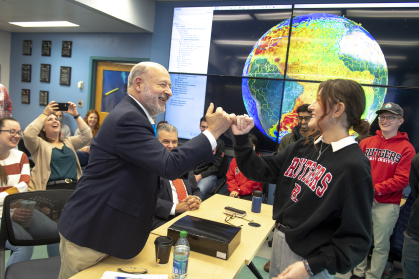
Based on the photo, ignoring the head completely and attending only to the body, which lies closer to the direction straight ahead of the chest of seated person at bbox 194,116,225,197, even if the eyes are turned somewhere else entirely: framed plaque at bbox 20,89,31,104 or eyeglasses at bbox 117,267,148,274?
the eyeglasses

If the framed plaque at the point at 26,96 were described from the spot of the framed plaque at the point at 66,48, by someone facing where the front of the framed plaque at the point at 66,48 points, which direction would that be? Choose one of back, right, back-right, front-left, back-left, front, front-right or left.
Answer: back-right

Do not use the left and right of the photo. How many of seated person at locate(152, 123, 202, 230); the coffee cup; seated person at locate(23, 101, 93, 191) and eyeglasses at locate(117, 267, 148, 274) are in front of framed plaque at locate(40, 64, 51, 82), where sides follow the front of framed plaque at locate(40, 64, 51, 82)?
4

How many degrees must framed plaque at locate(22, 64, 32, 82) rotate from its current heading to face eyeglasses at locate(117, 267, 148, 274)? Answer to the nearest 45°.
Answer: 0° — it already faces it

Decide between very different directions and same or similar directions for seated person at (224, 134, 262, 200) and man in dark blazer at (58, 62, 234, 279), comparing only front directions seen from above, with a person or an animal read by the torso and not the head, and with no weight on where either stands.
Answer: very different directions

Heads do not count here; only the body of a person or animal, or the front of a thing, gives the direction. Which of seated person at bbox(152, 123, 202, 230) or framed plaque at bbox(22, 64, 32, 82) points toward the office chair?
the framed plaque

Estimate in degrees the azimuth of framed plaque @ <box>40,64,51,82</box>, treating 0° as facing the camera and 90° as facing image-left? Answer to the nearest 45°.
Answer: approximately 0°

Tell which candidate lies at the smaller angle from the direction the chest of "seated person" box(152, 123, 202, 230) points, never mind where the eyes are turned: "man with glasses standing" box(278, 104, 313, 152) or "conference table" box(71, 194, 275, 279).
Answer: the conference table

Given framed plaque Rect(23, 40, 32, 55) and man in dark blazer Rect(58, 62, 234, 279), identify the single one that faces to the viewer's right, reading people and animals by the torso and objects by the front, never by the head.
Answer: the man in dark blazer

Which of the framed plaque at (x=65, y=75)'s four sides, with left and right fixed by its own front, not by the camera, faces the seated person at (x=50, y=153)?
front

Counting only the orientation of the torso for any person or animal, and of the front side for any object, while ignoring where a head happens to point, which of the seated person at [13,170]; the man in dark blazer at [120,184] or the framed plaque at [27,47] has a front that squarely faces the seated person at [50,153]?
the framed plaque

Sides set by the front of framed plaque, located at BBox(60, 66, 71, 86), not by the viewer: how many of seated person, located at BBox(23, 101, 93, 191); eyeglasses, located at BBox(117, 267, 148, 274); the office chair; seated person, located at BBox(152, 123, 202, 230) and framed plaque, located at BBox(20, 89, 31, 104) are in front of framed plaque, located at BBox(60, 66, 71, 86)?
4
